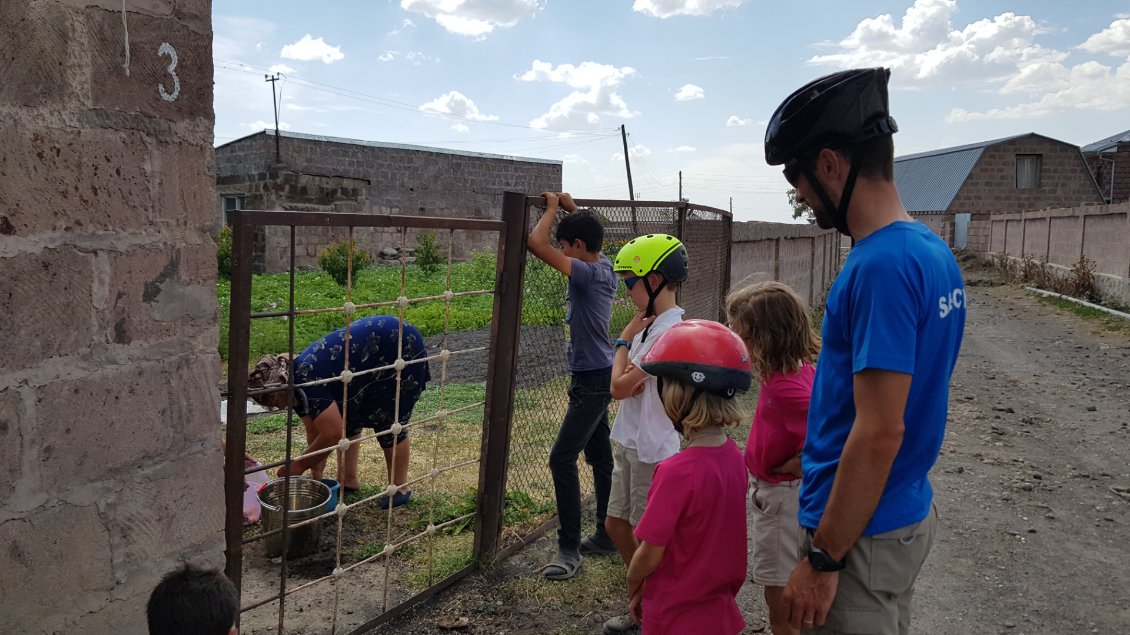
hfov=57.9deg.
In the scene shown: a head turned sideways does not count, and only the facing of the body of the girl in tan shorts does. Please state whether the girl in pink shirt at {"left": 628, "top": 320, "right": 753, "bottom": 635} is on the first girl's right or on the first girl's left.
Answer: on the first girl's left

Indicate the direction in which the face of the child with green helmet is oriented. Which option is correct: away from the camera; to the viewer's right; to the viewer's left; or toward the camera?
to the viewer's left

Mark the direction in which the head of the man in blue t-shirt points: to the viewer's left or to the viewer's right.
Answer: to the viewer's left

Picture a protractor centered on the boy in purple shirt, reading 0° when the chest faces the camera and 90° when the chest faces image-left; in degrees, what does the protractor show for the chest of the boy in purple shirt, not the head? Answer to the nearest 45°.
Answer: approximately 90°

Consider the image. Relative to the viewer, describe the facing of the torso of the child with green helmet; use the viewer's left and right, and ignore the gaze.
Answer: facing to the left of the viewer

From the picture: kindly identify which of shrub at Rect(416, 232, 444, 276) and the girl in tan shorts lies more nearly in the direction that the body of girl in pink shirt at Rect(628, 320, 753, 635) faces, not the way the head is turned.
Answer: the shrub

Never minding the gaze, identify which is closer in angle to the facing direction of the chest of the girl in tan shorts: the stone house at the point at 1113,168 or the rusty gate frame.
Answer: the rusty gate frame

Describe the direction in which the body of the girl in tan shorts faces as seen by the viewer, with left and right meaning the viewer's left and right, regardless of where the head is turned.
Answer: facing to the left of the viewer

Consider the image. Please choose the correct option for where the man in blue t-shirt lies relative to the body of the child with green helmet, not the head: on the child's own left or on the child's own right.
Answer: on the child's own left
